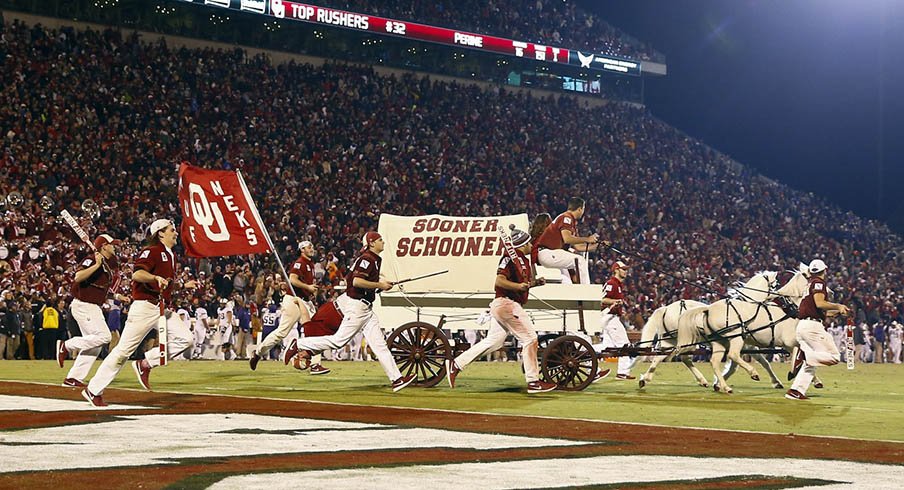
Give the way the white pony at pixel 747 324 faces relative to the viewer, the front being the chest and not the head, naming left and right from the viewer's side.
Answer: facing to the right of the viewer

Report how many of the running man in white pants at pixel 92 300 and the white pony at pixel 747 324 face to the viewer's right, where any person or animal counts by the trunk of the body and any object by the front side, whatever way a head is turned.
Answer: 2

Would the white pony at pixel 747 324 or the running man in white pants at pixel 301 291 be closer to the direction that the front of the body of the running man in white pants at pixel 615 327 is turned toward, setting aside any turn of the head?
the white pony

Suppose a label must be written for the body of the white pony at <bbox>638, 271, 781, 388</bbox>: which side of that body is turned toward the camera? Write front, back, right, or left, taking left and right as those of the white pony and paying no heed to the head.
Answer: right

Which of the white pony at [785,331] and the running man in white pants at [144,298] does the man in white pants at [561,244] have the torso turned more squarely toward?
the white pony

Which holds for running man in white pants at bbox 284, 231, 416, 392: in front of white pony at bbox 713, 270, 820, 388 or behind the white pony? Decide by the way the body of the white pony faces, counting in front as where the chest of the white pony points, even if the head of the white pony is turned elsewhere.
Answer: behind

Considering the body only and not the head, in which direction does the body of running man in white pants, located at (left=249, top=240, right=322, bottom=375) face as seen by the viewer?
to the viewer's right

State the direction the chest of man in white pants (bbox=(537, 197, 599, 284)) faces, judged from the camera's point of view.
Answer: to the viewer's right

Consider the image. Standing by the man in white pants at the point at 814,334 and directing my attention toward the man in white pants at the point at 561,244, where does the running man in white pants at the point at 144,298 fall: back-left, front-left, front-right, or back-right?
front-left

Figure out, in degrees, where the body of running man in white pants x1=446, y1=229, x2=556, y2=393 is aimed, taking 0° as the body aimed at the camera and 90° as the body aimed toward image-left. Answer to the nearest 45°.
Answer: approximately 270°

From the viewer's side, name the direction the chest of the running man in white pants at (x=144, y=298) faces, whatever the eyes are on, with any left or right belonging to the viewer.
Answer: facing to the right of the viewer

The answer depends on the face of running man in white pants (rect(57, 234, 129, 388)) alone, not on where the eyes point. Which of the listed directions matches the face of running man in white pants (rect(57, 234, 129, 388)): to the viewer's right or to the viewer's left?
to the viewer's right

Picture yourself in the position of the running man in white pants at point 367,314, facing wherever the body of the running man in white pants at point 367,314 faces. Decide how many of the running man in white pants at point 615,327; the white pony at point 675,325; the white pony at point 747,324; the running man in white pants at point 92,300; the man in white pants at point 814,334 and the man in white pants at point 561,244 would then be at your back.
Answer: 1
